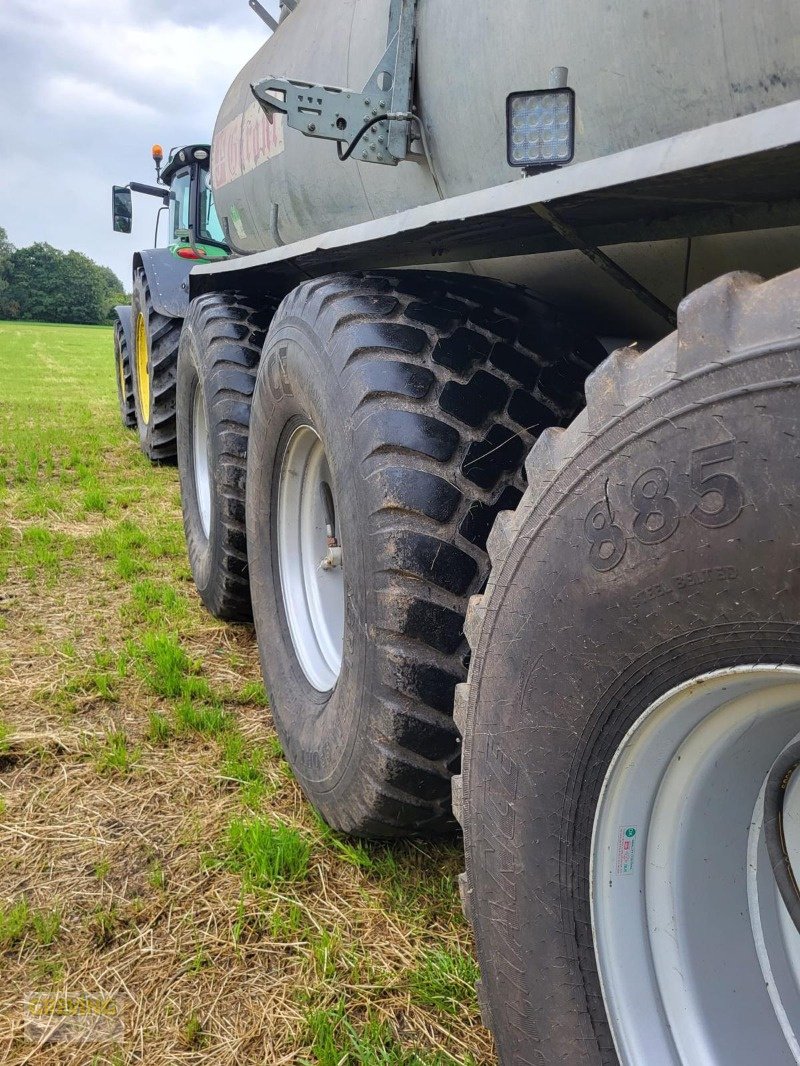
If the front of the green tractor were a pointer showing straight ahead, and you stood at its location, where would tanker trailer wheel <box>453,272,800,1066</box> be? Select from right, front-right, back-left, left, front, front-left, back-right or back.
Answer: back

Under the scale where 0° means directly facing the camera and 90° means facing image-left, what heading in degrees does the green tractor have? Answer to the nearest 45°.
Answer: approximately 180°

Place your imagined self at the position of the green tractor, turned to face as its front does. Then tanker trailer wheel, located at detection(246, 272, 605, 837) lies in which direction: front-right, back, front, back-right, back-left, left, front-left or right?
back

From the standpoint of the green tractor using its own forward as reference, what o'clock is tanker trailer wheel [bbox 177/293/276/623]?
The tanker trailer wheel is roughly at 6 o'clock from the green tractor.
